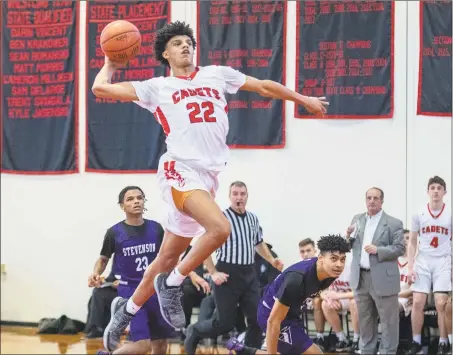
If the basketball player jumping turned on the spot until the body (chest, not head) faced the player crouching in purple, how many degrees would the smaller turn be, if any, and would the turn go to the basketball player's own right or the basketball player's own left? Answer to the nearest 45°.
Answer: approximately 90° to the basketball player's own left

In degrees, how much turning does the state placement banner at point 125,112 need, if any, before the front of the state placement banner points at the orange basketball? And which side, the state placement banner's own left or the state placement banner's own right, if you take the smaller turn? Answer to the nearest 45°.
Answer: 0° — it already faces it

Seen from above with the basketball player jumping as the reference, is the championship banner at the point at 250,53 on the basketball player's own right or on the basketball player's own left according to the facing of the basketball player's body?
on the basketball player's own left

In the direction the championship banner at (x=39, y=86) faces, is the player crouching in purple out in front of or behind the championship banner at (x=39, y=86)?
in front

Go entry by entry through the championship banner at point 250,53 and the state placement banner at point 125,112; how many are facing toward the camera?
2
